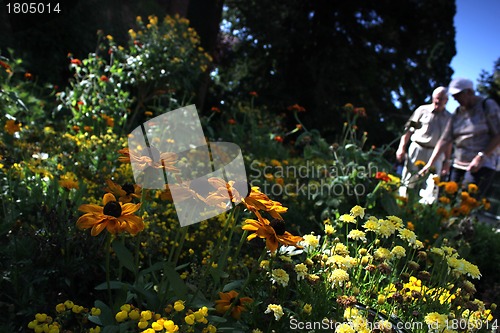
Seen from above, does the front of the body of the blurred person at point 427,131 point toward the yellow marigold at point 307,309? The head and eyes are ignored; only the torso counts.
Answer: yes

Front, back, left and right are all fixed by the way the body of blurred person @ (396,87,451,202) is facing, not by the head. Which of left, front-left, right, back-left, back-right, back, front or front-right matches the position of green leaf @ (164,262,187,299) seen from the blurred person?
front

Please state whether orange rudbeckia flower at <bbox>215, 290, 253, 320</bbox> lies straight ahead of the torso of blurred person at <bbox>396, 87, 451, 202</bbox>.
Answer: yes

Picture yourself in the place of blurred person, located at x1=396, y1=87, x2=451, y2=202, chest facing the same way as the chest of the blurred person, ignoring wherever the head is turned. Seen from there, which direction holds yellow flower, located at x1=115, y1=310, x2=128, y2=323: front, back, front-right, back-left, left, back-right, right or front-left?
front

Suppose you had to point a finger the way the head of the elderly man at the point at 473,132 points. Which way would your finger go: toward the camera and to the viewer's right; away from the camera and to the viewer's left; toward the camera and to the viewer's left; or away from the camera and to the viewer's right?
toward the camera and to the viewer's left

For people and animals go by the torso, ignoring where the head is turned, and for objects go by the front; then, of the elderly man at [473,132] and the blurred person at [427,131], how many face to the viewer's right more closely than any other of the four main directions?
0

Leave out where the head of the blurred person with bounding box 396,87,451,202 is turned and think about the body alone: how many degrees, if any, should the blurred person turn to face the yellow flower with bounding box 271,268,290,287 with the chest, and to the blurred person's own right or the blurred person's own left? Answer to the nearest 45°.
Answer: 0° — they already face it

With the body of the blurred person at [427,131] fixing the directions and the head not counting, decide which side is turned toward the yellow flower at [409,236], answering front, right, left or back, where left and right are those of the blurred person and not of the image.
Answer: front

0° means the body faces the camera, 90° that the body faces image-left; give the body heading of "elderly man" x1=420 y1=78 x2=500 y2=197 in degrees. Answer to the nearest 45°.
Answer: approximately 45°

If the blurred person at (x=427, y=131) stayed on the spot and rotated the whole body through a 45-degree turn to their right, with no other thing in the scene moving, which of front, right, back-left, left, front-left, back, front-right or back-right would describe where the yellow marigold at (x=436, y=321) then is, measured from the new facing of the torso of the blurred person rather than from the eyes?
front-left

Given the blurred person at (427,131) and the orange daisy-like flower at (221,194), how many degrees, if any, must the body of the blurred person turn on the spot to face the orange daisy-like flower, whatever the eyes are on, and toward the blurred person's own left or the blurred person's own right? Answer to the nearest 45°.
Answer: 0° — they already face it

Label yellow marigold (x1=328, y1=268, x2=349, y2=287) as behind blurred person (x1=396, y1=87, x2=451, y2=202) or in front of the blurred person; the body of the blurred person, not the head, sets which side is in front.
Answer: in front

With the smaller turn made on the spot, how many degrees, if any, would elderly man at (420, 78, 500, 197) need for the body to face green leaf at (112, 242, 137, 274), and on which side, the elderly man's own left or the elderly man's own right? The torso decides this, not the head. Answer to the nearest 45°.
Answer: approximately 45° to the elderly man's own left

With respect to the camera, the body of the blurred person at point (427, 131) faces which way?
toward the camera
